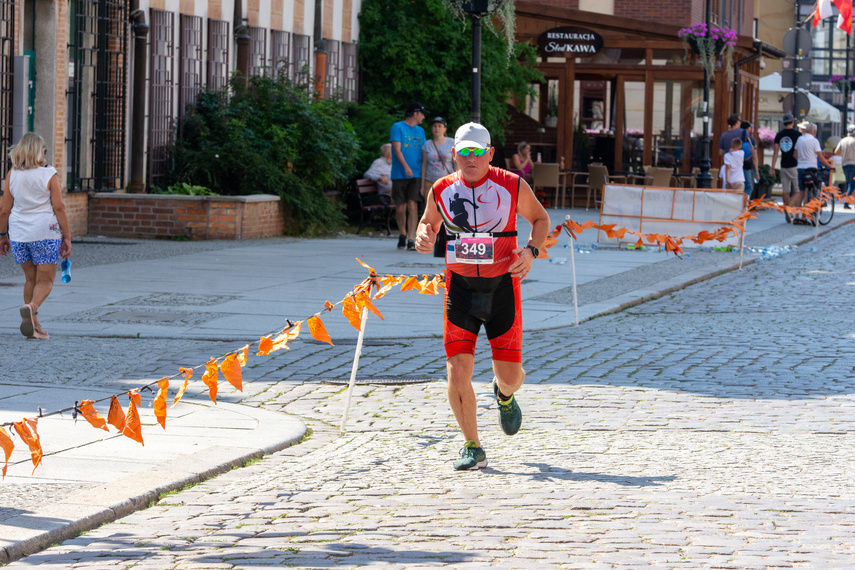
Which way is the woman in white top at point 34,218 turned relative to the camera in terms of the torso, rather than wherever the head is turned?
away from the camera

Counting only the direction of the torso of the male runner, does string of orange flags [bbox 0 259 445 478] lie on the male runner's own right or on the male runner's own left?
on the male runner's own right

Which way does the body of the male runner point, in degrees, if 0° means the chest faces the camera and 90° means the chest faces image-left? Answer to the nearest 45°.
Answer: approximately 0°

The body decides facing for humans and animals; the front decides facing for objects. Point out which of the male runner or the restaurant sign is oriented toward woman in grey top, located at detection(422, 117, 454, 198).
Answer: the restaurant sign

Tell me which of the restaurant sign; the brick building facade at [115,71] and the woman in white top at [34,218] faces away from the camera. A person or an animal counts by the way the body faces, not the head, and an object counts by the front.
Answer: the woman in white top

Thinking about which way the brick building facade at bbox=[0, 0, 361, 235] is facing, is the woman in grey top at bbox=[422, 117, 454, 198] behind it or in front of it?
in front

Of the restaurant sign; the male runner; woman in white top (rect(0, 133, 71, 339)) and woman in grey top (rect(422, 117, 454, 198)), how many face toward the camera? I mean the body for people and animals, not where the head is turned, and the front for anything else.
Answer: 3

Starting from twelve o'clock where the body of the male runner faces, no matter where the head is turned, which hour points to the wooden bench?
The wooden bench is roughly at 6 o'clock from the male runner.

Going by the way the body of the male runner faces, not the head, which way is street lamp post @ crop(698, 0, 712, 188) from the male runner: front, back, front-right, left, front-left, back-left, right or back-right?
back
